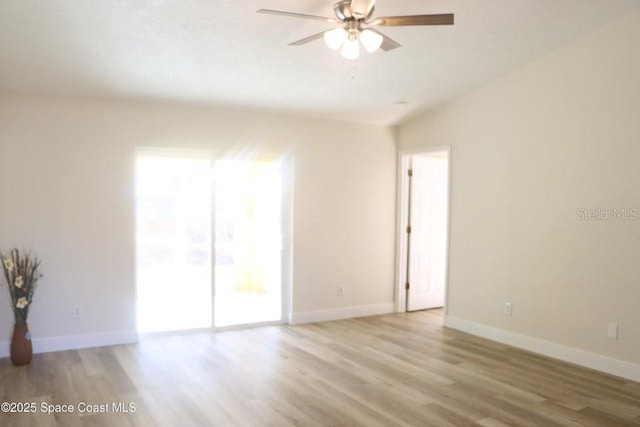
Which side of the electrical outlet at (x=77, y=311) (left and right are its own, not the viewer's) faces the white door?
left

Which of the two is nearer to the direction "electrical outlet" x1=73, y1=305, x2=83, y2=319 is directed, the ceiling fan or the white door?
the ceiling fan

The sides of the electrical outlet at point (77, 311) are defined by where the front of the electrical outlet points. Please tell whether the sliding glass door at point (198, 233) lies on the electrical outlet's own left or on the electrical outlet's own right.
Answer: on the electrical outlet's own left

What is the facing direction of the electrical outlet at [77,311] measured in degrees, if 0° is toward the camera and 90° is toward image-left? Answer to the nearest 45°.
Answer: approximately 0°

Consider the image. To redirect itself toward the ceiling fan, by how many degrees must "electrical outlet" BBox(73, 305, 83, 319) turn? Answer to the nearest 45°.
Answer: approximately 45° to its left
